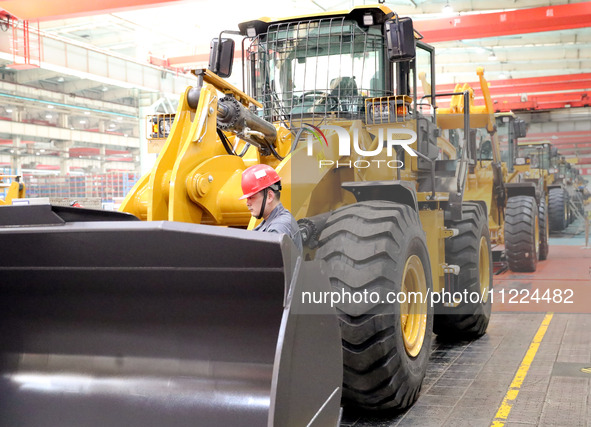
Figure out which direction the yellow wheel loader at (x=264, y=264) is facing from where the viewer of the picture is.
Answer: facing the viewer and to the left of the viewer

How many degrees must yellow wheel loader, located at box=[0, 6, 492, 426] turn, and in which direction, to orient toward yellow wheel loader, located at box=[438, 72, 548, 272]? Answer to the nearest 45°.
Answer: approximately 180°

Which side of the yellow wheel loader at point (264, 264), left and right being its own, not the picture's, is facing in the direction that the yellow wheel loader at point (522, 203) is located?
back
